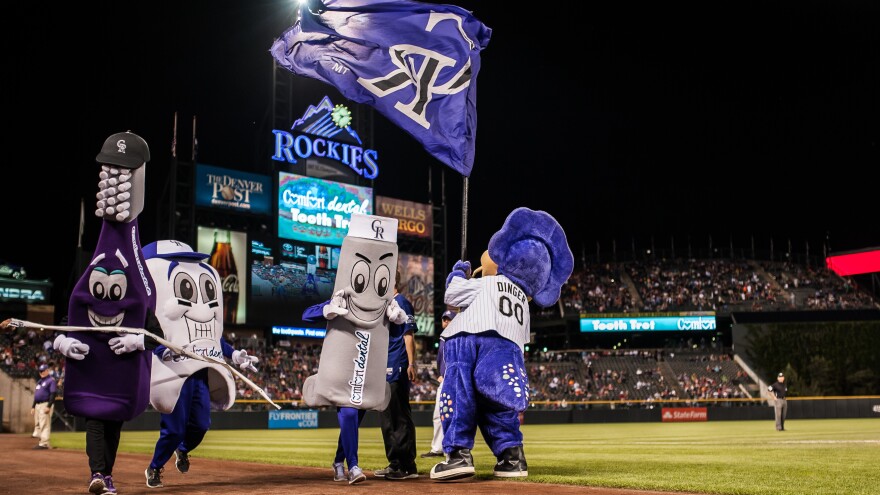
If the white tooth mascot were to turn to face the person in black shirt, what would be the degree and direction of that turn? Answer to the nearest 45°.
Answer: approximately 90° to its left

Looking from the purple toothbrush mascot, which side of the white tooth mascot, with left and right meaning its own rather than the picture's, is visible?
right

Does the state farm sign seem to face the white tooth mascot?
yes

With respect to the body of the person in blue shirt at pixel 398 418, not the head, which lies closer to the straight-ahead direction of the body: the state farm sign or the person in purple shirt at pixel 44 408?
the person in purple shirt
